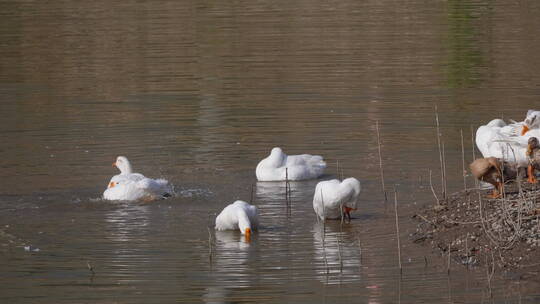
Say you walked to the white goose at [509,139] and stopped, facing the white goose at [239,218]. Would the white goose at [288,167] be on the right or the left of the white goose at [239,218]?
right

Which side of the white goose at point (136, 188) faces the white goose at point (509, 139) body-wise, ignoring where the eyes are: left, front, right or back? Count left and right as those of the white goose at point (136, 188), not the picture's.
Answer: back

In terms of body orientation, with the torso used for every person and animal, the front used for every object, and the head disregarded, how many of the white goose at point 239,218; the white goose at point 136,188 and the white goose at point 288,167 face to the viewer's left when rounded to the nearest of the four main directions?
2

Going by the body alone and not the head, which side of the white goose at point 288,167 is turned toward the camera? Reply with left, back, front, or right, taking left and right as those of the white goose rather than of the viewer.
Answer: left

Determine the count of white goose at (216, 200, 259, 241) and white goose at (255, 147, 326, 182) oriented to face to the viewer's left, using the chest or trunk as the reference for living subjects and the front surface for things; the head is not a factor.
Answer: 1

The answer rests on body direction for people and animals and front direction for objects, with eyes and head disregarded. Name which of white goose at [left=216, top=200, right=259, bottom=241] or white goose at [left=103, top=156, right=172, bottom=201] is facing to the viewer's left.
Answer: white goose at [left=103, top=156, right=172, bottom=201]

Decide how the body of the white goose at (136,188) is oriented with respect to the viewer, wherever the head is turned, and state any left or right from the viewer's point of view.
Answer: facing to the left of the viewer

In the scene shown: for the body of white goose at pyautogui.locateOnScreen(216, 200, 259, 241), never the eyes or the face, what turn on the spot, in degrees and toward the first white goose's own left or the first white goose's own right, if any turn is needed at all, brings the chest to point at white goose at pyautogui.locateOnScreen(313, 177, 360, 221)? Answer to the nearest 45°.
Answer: approximately 45° to the first white goose's own left

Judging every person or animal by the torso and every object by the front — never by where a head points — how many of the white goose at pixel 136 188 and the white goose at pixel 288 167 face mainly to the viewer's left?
2
